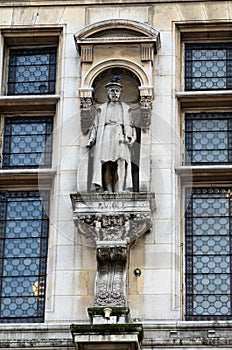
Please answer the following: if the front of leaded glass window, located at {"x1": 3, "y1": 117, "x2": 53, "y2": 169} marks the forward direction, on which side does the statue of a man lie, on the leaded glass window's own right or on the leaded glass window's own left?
on the leaded glass window's own left

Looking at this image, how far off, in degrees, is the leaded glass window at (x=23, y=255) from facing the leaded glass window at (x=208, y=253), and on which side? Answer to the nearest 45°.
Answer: approximately 90° to its left

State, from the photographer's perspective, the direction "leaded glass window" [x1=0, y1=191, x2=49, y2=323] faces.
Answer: facing the viewer

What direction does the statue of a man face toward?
toward the camera

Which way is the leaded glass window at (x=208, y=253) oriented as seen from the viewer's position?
toward the camera
